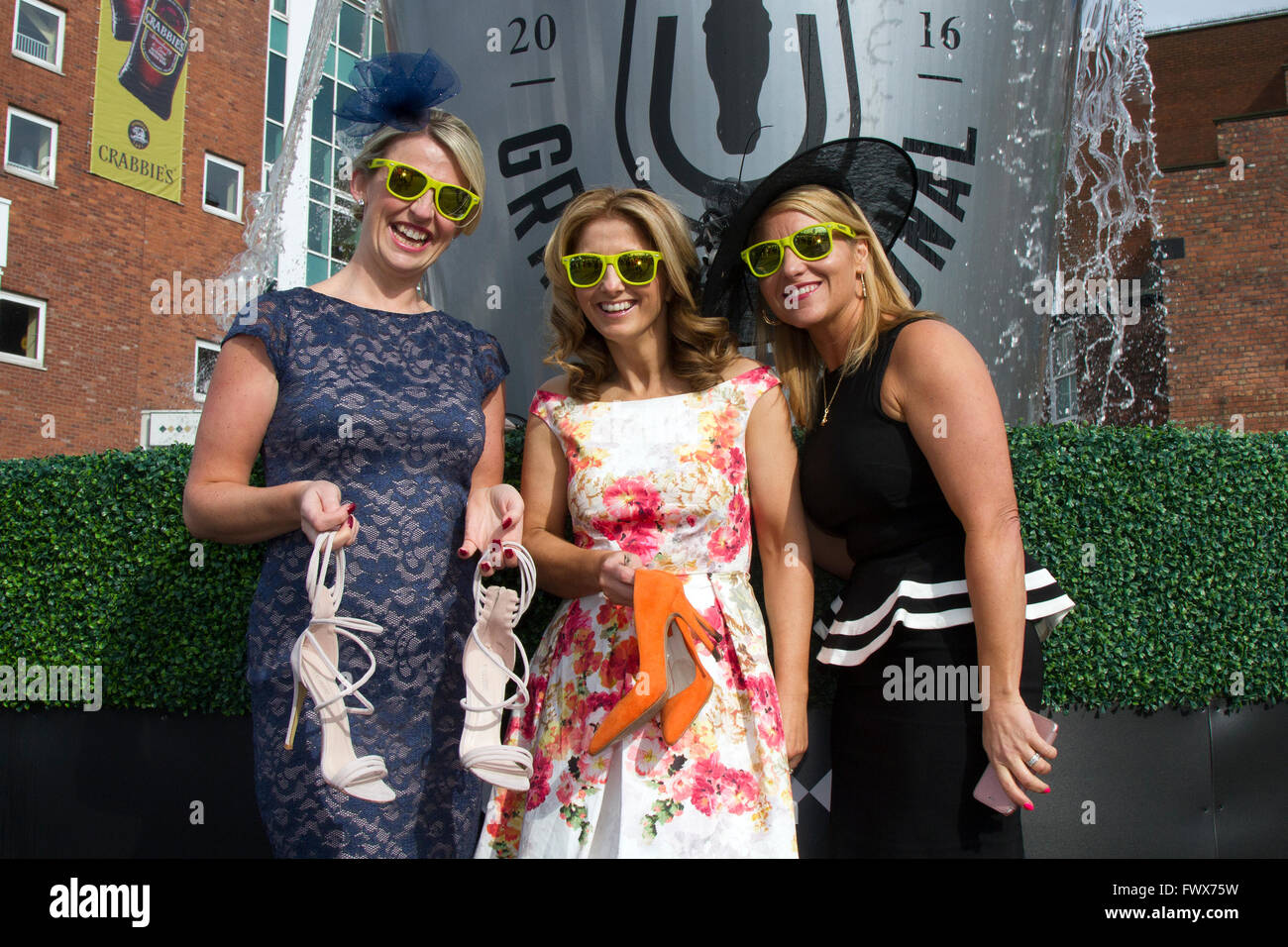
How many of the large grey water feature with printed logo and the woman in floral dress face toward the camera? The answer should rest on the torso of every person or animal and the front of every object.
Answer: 2

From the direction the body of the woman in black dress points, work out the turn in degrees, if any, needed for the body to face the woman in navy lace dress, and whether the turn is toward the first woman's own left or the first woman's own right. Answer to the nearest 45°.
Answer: approximately 45° to the first woman's own right

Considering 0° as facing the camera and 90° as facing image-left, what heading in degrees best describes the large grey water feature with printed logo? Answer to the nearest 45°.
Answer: approximately 0°

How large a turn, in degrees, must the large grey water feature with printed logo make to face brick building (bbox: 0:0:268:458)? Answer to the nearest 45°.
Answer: approximately 135° to its right

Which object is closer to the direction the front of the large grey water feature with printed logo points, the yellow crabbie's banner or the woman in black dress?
the woman in black dress

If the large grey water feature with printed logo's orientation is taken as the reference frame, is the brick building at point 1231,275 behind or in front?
behind

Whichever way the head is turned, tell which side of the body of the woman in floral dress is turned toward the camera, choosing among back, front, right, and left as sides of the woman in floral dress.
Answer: front
